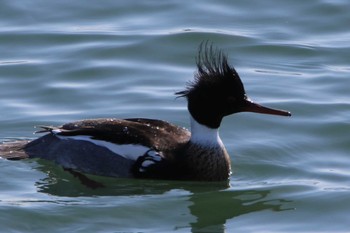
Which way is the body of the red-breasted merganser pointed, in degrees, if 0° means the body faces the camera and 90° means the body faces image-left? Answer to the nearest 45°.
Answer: approximately 270°
